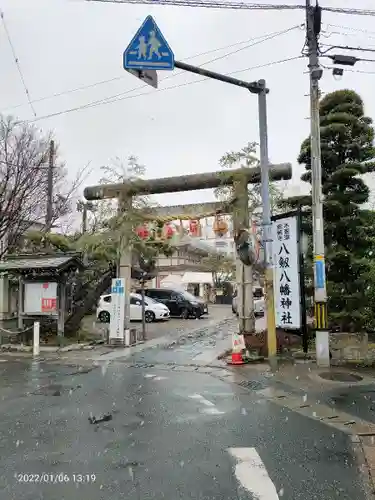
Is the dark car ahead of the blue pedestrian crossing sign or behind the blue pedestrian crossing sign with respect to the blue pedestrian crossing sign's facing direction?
behind

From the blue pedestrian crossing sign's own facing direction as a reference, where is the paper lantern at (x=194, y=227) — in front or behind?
behind

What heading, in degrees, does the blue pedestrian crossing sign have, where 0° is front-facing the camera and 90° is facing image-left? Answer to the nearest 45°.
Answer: approximately 0°

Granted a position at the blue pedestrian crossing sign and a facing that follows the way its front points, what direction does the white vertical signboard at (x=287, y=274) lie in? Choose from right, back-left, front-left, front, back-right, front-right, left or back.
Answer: back-left

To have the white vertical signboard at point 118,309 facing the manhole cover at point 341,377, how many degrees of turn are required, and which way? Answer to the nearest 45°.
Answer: approximately 45° to its left

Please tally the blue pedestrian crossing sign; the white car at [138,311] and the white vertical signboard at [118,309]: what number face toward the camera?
2

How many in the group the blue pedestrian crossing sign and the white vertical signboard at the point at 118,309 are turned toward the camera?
2

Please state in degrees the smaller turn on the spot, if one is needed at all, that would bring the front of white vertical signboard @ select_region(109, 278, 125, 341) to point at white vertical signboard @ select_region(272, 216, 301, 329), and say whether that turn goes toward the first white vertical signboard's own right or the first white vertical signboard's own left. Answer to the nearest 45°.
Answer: approximately 45° to the first white vertical signboard's own left

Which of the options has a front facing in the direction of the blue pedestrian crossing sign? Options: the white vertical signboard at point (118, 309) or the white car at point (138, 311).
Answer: the white vertical signboard
